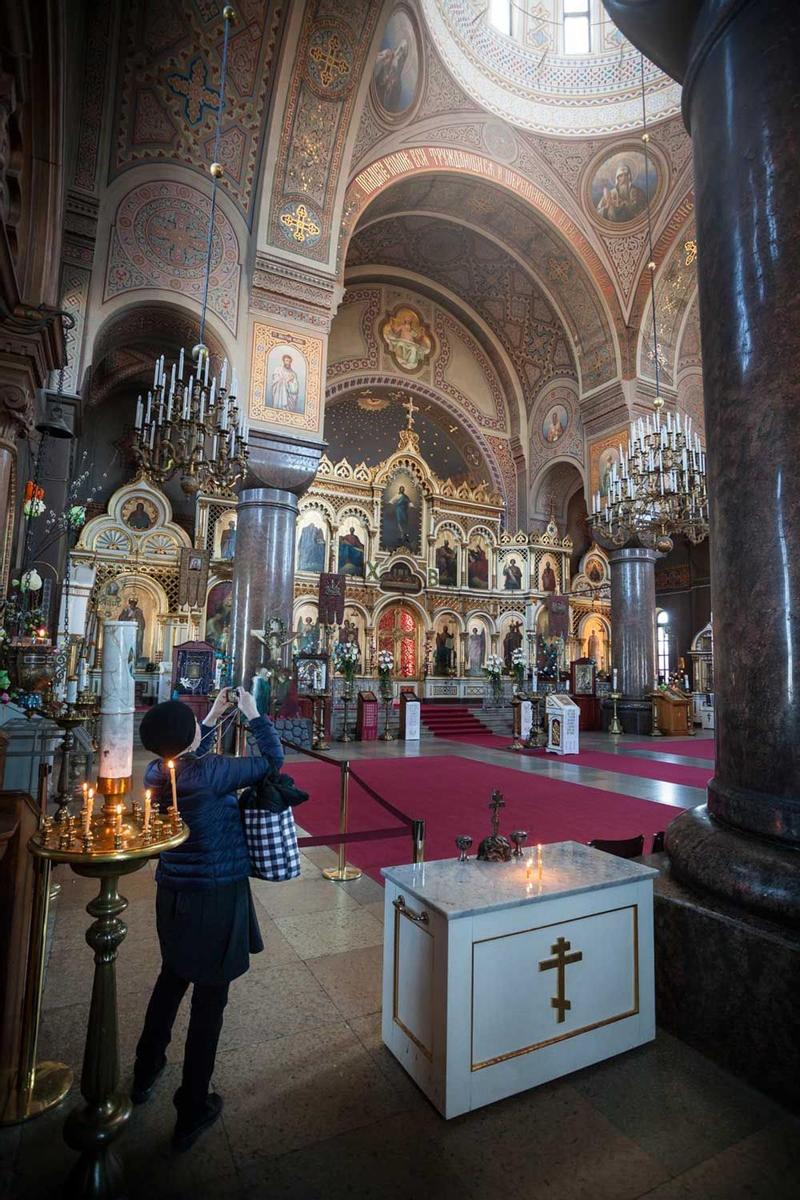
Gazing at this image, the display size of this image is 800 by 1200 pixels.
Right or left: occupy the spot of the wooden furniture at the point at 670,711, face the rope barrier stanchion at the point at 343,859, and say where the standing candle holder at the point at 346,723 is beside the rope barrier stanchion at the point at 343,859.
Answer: right

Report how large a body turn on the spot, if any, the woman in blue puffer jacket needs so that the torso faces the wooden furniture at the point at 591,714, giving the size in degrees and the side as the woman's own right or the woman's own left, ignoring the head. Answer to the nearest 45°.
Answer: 0° — they already face it

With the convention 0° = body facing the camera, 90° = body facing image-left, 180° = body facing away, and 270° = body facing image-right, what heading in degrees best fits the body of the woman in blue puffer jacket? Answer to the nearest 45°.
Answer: approximately 225°

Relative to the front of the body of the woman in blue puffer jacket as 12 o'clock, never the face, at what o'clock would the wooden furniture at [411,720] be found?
The wooden furniture is roughly at 11 o'clock from the woman in blue puffer jacket.

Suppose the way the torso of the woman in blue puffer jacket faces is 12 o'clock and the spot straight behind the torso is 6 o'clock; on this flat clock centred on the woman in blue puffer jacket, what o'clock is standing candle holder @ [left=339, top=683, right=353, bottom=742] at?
The standing candle holder is roughly at 11 o'clock from the woman in blue puffer jacket.

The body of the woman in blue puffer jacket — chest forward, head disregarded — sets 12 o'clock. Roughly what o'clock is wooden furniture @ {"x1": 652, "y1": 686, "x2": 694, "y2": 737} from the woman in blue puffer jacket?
The wooden furniture is roughly at 12 o'clock from the woman in blue puffer jacket.

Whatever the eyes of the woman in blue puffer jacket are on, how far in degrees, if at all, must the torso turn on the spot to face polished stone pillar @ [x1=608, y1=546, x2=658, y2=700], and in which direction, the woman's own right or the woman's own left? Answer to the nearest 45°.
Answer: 0° — they already face it

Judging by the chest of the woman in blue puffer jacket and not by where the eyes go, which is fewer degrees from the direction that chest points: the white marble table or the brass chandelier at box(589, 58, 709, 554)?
the brass chandelier
